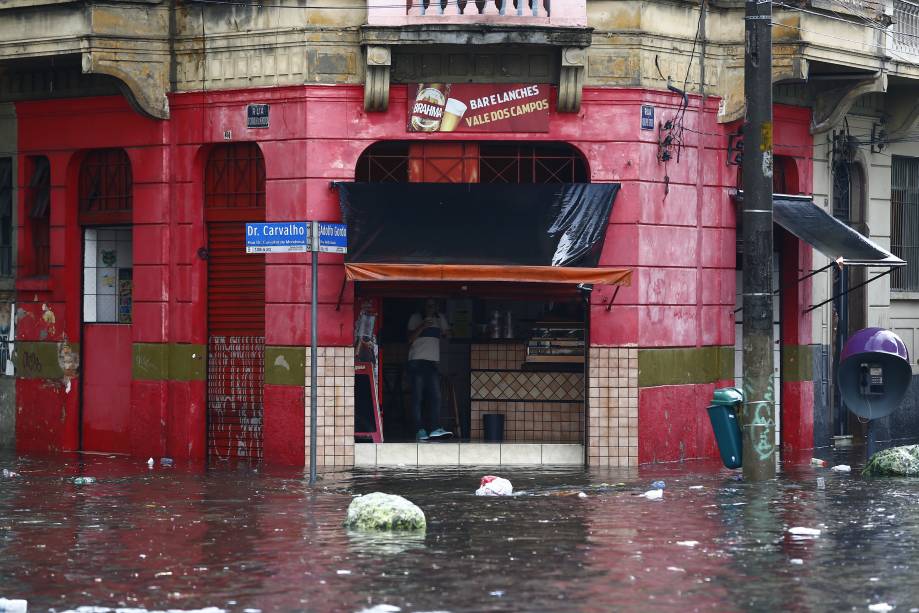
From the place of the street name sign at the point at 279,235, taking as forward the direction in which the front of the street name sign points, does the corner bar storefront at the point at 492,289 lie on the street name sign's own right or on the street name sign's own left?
on the street name sign's own left

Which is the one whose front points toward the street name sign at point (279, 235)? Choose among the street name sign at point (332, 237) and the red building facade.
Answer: the red building facade

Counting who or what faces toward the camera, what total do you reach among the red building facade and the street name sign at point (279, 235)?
2

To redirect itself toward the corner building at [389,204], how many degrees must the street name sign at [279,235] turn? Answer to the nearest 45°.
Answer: approximately 135° to its left

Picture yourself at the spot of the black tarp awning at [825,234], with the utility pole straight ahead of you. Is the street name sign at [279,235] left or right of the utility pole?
right

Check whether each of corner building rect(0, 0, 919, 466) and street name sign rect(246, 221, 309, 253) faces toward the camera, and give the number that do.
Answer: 2

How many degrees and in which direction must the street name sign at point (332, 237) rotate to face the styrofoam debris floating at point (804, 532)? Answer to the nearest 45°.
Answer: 0° — it already faces it

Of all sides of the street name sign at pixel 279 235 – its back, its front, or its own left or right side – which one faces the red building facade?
back

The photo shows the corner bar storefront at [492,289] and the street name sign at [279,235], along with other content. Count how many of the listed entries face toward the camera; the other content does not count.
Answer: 2

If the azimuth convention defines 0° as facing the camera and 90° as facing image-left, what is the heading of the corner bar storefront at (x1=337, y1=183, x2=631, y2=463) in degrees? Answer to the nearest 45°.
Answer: approximately 0°
